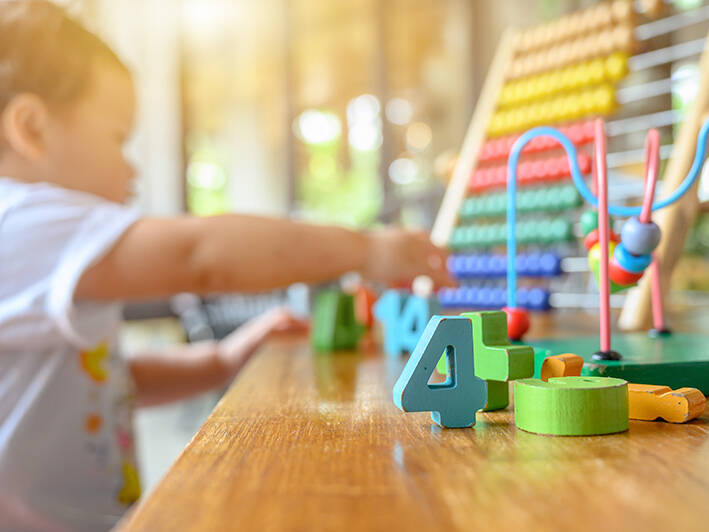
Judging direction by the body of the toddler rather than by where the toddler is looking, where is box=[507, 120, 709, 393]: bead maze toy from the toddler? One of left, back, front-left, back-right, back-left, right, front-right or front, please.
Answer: front-right

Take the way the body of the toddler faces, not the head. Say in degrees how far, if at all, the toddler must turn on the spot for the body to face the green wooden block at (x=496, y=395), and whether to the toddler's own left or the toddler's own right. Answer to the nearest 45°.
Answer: approximately 45° to the toddler's own right

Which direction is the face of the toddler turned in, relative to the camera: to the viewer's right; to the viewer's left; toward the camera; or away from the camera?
to the viewer's right

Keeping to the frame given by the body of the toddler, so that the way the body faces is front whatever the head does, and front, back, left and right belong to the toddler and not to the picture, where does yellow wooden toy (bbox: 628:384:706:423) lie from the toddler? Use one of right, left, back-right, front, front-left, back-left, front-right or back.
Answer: front-right

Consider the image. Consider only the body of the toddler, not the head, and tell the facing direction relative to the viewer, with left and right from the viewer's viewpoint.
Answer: facing to the right of the viewer

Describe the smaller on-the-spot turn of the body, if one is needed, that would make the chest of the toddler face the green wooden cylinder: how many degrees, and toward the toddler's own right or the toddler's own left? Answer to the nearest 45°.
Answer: approximately 45° to the toddler's own right
